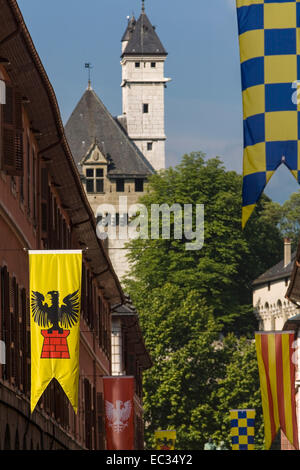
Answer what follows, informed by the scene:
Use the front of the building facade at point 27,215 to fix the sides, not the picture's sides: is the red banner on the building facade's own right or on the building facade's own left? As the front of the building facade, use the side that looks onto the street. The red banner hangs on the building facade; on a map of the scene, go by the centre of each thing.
on the building facade's own left

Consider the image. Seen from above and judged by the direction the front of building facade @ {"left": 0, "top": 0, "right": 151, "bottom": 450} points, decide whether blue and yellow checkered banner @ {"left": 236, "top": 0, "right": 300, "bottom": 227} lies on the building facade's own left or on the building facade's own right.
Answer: on the building facade's own right

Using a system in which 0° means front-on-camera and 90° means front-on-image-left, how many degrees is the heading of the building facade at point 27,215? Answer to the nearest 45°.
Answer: approximately 270°
